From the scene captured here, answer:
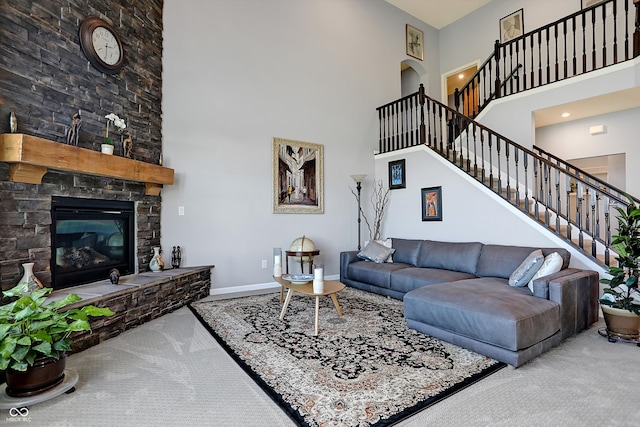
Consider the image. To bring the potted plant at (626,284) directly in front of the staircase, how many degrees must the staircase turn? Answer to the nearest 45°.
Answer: approximately 45° to its right

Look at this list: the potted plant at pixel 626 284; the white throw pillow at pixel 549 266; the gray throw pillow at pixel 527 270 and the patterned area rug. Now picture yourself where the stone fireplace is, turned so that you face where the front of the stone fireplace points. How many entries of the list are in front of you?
4

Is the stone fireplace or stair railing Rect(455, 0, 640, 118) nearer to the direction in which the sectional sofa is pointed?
the stone fireplace

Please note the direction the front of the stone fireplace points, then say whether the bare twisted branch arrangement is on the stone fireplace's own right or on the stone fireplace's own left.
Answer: on the stone fireplace's own left

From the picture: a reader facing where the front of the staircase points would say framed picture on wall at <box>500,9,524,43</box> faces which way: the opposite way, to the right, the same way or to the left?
to the right

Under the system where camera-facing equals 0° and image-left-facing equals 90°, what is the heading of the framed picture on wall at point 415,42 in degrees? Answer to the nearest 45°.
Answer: approximately 315°

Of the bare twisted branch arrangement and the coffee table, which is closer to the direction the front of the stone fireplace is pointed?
the coffee table
